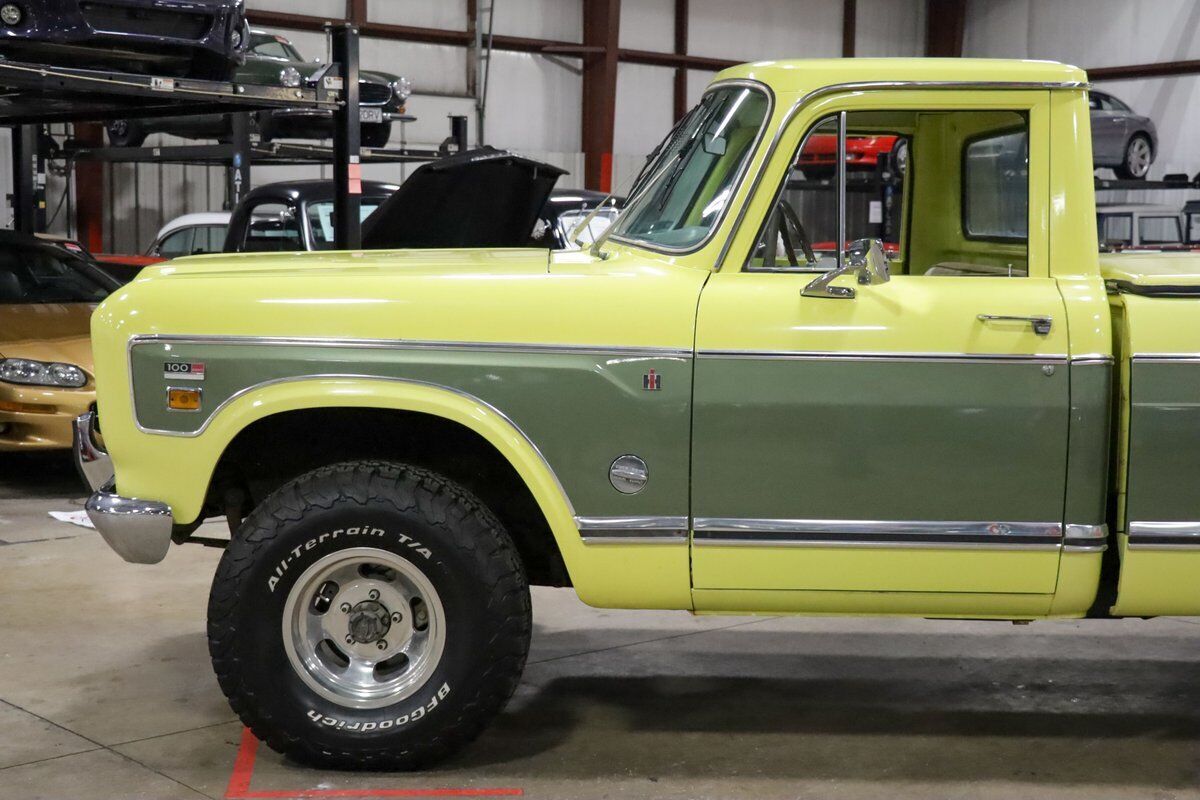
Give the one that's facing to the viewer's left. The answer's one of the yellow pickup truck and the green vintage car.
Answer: the yellow pickup truck

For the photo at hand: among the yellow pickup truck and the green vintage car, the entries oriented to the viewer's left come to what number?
1

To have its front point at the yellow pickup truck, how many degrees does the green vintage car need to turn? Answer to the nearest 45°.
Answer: approximately 45° to its right

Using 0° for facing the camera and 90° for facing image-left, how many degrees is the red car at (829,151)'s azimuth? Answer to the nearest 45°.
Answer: approximately 45°

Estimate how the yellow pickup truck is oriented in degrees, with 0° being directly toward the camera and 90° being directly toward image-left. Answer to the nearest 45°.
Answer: approximately 90°

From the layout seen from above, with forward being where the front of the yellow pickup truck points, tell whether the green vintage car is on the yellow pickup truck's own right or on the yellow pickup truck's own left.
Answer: on the yellow pickup truck's own right

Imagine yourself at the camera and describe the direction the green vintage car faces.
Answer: facing the viewer and to the right of the viewer

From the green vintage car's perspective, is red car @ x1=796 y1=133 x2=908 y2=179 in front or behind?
in front
